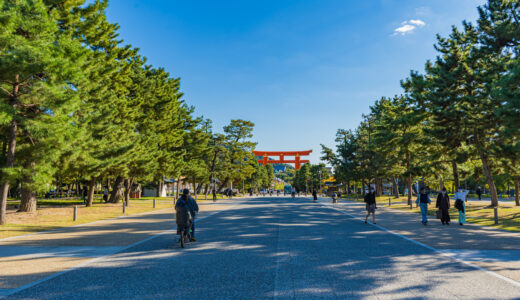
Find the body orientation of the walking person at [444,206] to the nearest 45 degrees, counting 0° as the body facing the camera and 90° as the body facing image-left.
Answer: approximately 0°

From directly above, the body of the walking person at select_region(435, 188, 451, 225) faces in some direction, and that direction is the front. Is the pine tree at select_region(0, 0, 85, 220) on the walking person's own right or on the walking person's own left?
on the walking person's own right
